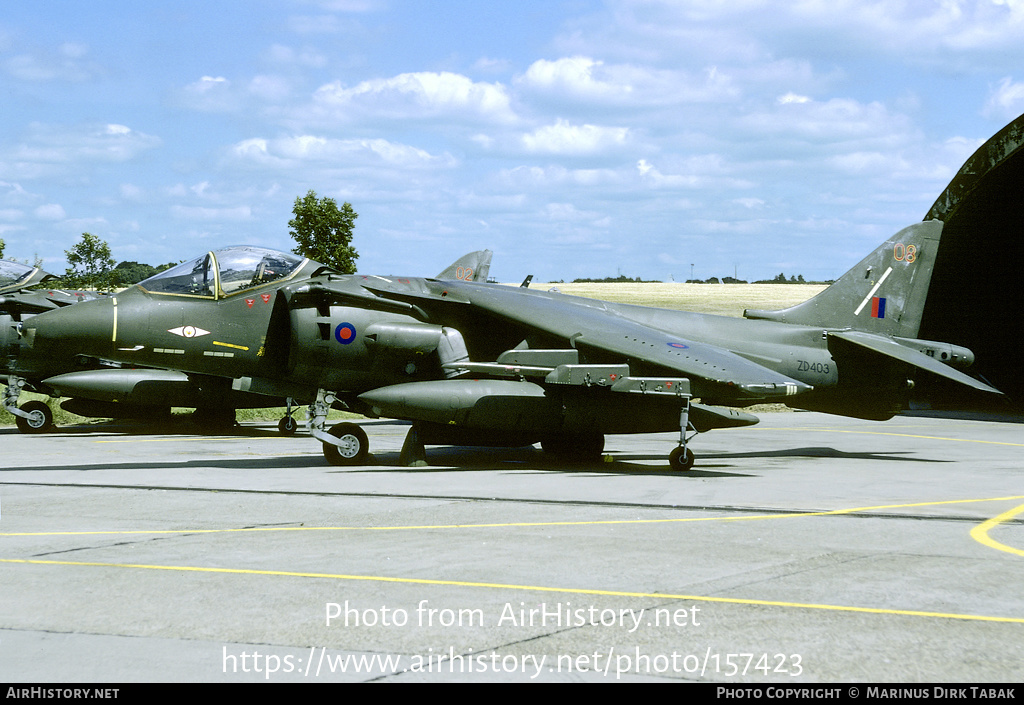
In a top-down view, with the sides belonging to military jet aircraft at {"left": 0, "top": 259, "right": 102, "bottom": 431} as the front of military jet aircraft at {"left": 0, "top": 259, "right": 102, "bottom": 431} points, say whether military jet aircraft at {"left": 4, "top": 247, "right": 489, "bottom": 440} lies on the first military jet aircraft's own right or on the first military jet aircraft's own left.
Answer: on the first military jet aircraft's own left

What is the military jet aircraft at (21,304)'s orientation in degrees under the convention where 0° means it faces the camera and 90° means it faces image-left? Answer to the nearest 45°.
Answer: approximately 45°

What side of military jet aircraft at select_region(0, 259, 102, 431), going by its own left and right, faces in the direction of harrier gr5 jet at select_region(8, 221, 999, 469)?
left
